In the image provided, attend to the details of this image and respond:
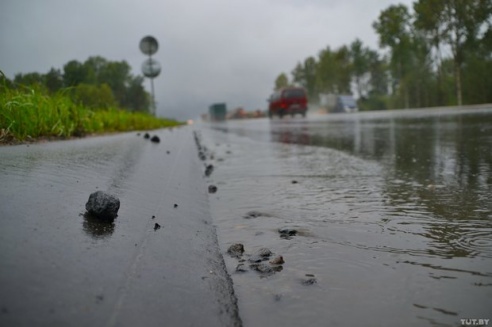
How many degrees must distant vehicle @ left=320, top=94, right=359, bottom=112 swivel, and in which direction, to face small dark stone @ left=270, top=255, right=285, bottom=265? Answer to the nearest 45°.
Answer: approximately 45° to its right

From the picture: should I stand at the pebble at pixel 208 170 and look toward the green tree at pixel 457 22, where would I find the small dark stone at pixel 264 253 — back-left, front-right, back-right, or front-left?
back-right

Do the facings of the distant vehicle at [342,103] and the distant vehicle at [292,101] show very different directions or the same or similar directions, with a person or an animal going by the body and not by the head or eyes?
very different directions

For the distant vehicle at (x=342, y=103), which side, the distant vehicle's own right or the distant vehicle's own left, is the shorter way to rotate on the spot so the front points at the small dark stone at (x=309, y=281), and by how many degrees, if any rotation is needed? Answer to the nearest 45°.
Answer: approximately 45° to the distant vehicle's own right

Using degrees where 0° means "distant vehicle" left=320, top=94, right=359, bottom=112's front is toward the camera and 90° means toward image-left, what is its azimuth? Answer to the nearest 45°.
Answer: approximately 315°
